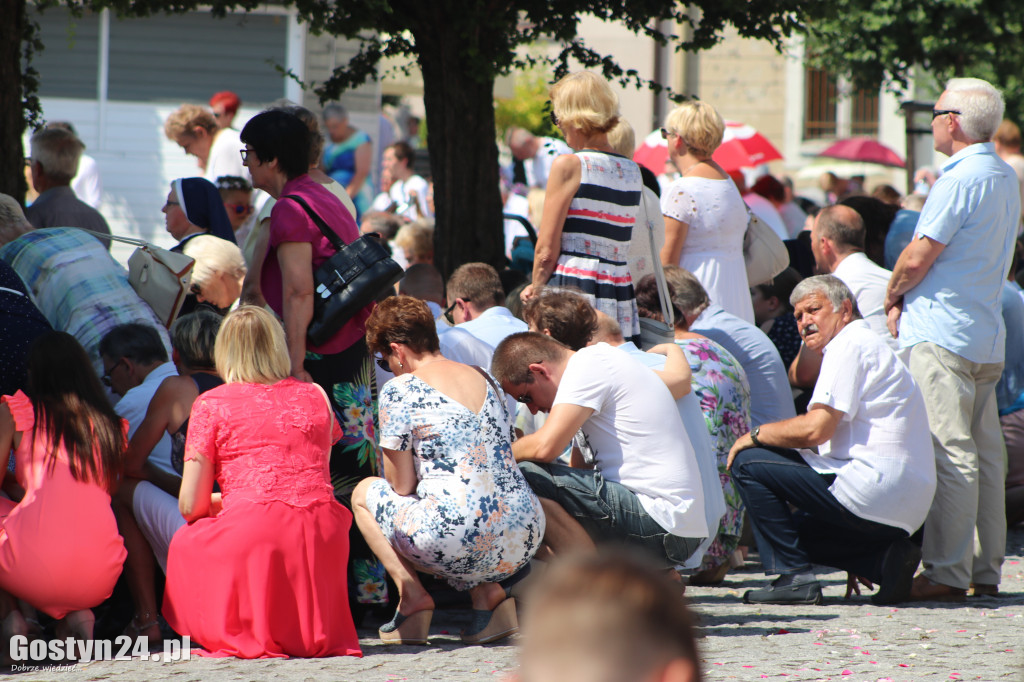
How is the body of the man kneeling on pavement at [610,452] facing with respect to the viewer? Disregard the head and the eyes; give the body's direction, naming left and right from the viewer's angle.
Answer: facing to the left of the viewer

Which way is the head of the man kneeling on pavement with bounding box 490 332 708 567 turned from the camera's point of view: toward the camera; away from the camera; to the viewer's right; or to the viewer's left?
to the viewer's left

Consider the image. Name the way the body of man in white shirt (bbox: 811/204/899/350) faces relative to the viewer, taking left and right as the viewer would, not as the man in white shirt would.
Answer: facing away from the viewer and to the left of the viewer

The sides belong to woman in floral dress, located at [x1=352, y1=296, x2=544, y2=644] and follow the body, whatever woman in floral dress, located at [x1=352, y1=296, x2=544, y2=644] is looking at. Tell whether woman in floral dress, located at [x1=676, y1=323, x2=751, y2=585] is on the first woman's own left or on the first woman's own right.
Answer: on the first woman's own right

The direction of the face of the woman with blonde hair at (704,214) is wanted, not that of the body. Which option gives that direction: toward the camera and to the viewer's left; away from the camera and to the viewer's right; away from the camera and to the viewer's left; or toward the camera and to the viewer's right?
away from the camera and to the viewer's left

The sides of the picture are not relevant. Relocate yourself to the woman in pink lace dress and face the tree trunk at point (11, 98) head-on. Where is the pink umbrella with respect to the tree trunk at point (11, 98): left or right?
right

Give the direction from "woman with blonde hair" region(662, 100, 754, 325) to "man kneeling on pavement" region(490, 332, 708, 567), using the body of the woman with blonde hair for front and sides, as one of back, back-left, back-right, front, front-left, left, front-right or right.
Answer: back-left

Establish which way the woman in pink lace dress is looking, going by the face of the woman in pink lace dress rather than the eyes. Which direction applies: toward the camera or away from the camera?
away from the camera

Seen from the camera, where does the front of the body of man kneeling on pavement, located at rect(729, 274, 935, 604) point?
to the viewer's left

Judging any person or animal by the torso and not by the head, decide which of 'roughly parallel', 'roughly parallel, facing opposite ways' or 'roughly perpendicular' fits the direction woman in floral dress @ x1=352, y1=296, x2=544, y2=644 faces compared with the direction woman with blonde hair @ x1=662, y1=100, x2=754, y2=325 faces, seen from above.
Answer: roughly parallel

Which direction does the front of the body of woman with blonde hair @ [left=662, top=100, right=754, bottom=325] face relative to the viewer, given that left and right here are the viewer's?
facing away from the viewer and to the left of the viewer

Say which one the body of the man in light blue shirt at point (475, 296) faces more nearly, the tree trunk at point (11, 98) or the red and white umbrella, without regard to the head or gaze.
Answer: the tree trunk

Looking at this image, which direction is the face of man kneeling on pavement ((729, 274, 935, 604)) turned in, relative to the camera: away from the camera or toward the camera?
toward the camera
